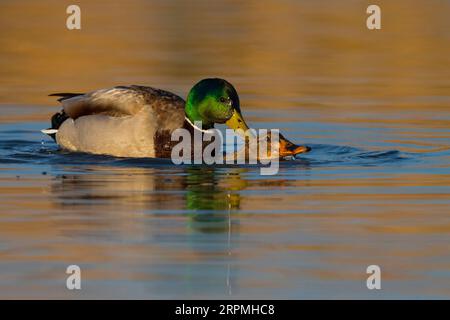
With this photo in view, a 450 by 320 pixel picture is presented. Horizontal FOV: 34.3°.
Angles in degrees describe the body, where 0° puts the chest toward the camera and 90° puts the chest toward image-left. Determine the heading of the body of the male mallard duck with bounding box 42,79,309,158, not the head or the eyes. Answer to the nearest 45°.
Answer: approximately 270°
